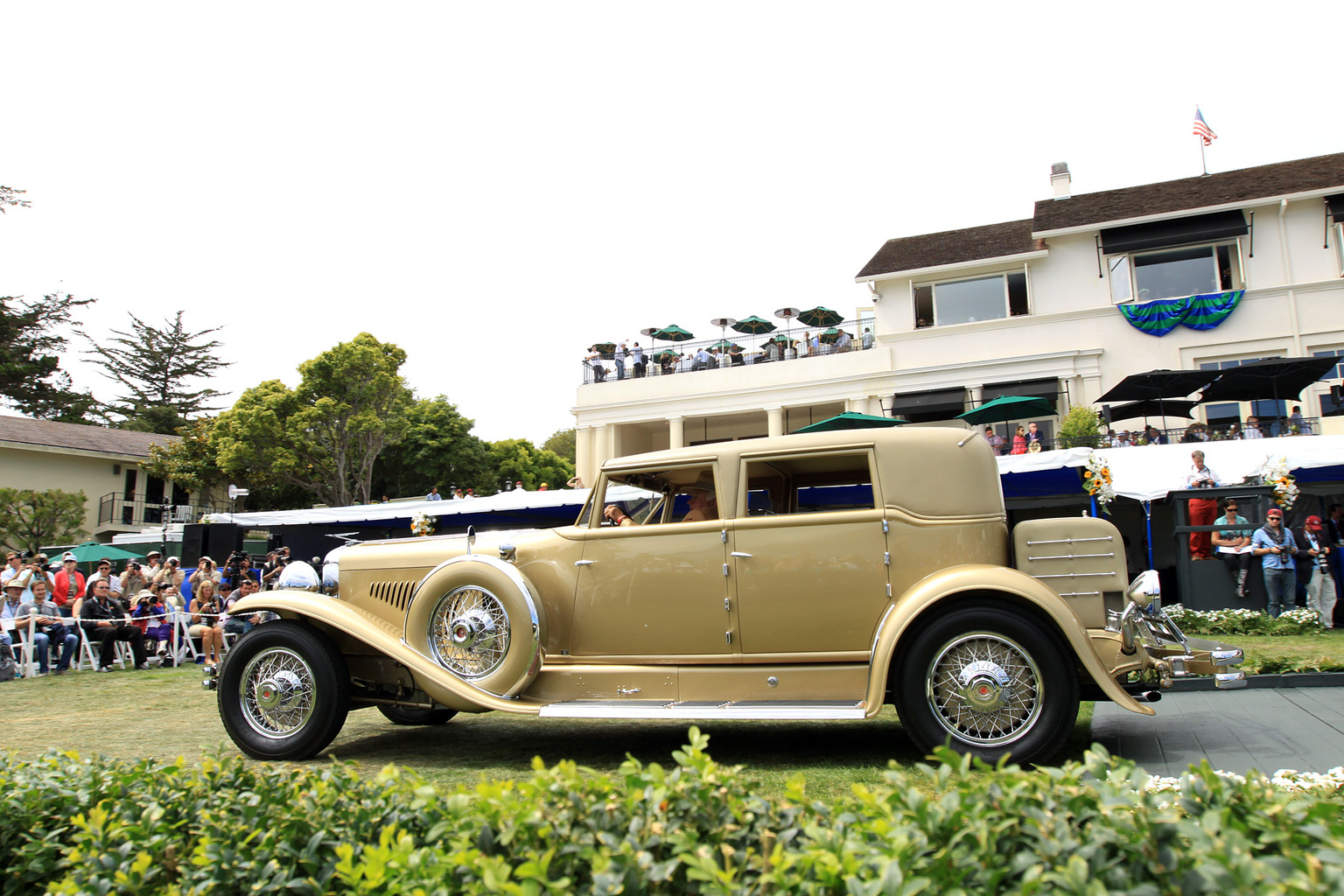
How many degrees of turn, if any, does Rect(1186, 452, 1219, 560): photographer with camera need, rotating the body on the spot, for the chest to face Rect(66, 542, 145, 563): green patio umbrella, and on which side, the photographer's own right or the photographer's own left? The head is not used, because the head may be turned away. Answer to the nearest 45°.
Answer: approximately 90° to the photographer's own right

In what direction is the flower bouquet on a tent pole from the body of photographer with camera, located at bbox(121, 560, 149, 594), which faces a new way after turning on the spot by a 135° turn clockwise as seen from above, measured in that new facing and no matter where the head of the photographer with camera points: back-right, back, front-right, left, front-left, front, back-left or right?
back

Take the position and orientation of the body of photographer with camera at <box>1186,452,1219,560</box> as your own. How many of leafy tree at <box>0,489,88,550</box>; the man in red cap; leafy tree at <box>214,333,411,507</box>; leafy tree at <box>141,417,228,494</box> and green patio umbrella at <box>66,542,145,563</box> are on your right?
4

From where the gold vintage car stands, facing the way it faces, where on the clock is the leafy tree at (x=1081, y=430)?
The leafy tree is roughly at 4 o'clock from the gold vintage car.

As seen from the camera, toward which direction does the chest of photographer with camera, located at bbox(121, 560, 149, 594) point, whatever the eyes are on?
toward the camera

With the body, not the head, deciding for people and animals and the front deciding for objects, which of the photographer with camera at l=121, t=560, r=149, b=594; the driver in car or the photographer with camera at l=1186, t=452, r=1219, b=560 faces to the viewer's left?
the driver in car

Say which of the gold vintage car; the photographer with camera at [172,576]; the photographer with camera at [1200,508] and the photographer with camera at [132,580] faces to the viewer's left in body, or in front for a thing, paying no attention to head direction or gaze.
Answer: the gold vintage car

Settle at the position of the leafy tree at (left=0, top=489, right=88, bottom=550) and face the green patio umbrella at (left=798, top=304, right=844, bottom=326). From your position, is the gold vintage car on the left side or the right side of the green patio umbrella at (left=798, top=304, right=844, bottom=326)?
right

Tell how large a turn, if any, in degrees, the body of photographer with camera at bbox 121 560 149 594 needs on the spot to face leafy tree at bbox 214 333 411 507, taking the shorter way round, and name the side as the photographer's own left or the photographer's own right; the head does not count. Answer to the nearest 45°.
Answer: approximately 180°

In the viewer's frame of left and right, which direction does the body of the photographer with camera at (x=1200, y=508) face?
facing the viewer

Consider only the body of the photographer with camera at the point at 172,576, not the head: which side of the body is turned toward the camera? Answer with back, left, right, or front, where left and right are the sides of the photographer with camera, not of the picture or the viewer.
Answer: front

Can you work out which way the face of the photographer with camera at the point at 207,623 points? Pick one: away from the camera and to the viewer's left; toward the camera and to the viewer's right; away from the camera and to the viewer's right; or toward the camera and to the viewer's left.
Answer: toward the camera and to the viewer's right

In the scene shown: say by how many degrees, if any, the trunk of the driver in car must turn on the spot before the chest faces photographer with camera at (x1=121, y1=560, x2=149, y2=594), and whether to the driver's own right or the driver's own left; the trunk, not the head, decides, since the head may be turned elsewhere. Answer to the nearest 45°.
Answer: approximately 45° to the driver's own right

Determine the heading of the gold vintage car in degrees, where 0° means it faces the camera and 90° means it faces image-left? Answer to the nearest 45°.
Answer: approximately 90°

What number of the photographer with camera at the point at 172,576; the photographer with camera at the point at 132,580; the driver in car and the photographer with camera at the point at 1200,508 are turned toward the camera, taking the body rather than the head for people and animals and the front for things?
3

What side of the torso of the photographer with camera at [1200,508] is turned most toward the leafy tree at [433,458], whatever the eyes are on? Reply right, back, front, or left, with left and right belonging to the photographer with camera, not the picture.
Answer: right

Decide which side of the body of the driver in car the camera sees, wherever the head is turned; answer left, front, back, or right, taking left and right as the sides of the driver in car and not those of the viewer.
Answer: left

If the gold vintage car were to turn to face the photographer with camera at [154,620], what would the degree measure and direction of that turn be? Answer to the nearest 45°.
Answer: approximately 45° to its right
